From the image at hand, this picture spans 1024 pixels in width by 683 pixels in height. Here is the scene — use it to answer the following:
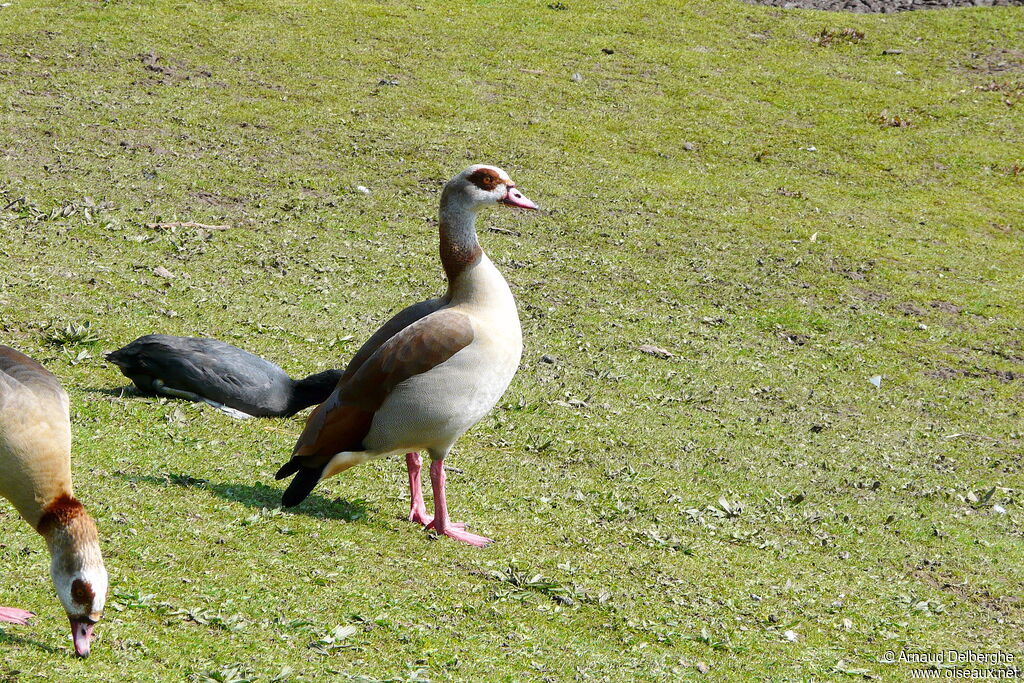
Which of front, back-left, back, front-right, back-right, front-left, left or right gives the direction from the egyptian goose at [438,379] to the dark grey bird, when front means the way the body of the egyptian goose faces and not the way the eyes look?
back-left

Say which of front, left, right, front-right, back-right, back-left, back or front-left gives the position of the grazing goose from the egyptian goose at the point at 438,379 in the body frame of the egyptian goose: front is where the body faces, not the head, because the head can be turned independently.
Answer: back-right

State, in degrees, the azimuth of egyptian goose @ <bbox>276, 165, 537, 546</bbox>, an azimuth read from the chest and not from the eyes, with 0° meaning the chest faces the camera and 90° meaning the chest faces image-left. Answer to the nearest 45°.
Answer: approximately 270°

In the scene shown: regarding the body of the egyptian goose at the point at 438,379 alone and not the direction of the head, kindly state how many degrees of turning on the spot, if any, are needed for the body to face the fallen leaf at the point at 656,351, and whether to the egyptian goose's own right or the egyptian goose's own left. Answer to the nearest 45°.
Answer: approximately 45° to the egyptian goose's own left

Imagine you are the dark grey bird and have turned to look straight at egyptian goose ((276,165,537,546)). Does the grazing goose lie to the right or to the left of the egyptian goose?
right

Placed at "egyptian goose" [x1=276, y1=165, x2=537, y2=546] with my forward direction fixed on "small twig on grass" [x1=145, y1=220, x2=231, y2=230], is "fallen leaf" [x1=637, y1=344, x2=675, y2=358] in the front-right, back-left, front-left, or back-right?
front-right

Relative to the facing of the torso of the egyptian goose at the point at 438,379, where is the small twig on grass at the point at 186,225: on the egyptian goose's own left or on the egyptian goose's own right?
on the egyptian goose's own left

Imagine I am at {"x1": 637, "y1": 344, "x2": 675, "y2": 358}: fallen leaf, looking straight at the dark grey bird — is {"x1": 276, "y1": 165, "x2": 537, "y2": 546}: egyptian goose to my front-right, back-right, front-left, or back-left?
front-left
